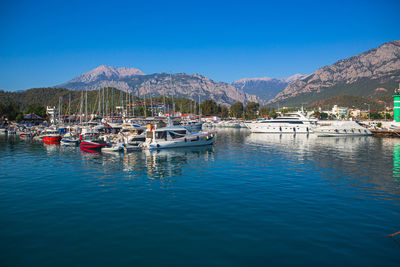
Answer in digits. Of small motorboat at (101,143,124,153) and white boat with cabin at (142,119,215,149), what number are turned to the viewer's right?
1

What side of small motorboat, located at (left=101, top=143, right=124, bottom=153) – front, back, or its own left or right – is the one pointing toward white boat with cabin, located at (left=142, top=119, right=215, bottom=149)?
back

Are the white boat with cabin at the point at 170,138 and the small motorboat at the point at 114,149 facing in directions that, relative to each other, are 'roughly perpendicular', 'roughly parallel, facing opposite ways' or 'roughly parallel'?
roughly parallel, facing opposite ways

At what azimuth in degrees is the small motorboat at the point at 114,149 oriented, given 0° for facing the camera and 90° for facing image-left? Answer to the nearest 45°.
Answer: approximately 90°

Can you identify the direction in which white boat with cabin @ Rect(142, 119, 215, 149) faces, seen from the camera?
facing to the right of the viewer

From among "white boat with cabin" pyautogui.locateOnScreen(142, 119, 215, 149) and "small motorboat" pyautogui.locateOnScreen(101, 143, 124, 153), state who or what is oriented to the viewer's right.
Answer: the white boat with cabin
